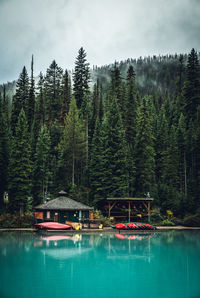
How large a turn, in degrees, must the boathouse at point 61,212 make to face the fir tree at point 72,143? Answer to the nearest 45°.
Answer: approximately 180°

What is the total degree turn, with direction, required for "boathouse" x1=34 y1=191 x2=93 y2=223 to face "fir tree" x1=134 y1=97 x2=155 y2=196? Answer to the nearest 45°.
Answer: approximately 135° to its left

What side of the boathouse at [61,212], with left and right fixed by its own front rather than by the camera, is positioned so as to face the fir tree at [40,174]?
back

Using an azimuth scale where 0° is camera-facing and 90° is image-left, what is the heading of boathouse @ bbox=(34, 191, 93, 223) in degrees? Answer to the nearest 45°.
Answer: approximately 0°

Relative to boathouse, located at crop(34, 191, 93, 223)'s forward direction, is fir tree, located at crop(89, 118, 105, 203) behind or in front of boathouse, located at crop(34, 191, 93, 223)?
behind

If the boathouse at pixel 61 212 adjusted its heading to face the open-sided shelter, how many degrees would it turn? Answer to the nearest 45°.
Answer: approximately 135° to its left

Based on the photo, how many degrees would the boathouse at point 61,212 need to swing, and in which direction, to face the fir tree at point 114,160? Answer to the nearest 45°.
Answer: approximately 135° to its left
